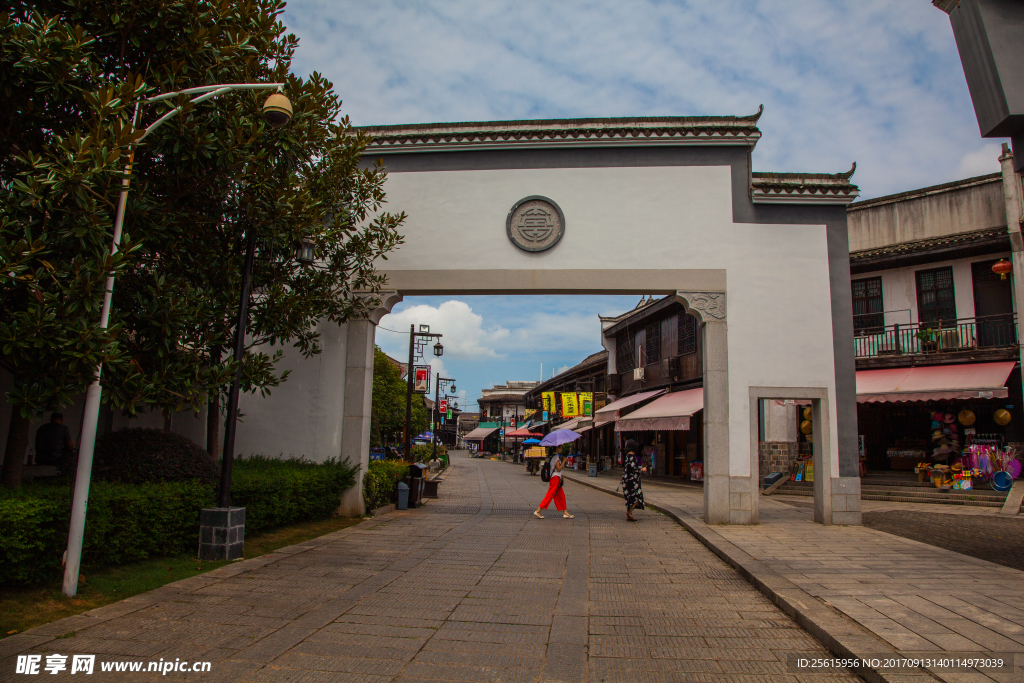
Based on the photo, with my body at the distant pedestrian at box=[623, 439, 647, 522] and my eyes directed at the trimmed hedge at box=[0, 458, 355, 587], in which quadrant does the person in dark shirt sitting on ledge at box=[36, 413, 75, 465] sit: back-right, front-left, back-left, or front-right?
front-right

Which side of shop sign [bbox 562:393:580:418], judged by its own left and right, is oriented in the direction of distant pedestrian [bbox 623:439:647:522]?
front

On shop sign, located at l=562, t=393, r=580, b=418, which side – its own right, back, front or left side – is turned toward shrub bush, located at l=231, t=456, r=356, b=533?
front

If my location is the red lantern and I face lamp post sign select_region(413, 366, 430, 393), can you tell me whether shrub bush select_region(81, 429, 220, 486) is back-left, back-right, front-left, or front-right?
front-left

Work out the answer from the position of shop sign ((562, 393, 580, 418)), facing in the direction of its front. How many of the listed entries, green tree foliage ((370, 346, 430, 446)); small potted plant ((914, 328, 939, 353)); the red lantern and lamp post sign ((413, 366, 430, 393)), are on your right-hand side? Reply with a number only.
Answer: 2

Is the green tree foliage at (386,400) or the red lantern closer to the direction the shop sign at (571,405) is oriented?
the red lantern

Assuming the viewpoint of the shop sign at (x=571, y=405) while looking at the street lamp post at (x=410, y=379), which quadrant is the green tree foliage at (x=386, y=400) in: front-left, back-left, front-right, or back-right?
front-right

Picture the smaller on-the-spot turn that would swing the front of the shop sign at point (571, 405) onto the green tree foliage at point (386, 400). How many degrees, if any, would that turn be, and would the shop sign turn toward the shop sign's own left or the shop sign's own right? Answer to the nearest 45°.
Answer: approximately 90° to the shop sign's own right

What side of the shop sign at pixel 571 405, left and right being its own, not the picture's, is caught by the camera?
front

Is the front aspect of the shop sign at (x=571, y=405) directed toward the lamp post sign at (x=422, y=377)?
no

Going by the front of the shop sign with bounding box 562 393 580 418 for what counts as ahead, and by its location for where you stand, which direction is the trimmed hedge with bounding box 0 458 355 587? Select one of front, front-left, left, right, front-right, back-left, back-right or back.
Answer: front

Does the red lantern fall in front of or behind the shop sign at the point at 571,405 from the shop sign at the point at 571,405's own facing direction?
in front

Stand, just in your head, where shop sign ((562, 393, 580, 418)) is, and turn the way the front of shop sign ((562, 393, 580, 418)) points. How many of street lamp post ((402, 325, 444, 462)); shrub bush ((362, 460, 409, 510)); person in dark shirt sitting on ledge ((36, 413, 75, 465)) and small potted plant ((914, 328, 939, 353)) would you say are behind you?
0

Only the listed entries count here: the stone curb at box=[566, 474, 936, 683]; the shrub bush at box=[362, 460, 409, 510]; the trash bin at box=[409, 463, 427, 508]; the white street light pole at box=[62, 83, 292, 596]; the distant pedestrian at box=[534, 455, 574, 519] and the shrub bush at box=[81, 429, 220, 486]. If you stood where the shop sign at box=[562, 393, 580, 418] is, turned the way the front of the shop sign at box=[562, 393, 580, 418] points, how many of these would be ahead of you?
6

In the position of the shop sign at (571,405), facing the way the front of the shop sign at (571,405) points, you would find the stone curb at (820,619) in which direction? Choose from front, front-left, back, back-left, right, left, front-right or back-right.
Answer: front

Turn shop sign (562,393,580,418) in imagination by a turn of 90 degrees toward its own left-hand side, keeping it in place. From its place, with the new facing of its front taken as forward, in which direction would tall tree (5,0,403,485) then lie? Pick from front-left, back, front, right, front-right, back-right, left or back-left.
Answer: right

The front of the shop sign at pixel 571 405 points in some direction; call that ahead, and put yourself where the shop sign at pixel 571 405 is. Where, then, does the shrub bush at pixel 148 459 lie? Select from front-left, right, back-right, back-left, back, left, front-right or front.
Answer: front
